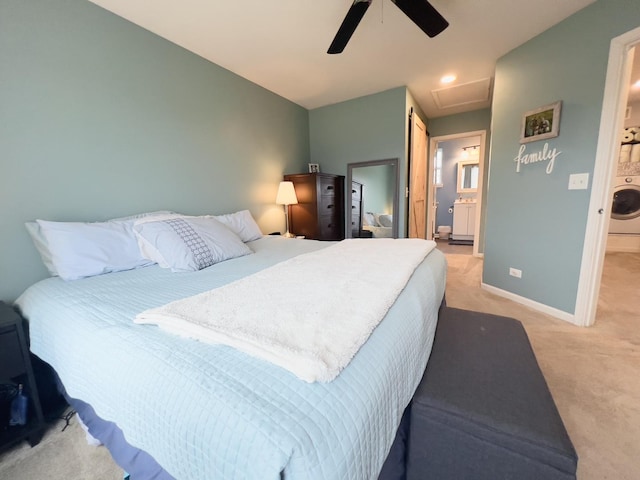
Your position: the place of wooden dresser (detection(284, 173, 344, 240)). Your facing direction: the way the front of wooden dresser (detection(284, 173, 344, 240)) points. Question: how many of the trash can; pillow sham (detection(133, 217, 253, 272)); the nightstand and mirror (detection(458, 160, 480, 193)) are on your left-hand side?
2

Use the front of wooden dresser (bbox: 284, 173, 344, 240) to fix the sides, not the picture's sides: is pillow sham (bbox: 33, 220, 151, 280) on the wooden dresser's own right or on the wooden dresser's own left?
on the wooden dresser's own right

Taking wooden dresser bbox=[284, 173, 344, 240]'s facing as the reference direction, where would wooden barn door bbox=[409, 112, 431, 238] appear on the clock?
The wooden barn door is roughly at 10 o'clock from the wooden dresser.

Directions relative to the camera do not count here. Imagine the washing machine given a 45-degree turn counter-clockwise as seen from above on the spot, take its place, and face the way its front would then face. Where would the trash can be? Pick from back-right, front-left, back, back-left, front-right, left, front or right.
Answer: back-right

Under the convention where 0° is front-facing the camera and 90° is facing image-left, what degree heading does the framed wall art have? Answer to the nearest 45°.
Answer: approximately 45°

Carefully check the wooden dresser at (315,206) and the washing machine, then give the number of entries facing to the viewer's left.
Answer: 0

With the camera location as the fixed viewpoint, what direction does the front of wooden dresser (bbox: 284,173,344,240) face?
facing the viewer and to the right of the viewer

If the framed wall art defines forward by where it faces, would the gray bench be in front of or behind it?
in front

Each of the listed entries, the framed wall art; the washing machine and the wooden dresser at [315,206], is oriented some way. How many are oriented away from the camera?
0

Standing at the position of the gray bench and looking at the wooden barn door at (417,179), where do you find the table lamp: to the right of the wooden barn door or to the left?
left

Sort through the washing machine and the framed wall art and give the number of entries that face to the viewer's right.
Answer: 0

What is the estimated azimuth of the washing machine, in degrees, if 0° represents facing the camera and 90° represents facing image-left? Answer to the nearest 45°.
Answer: approximately 0°
